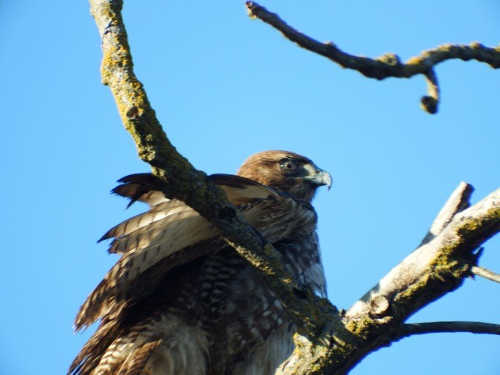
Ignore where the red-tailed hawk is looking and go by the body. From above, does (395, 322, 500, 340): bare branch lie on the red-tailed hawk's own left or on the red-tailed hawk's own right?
on the red-tailed hawk's own right
